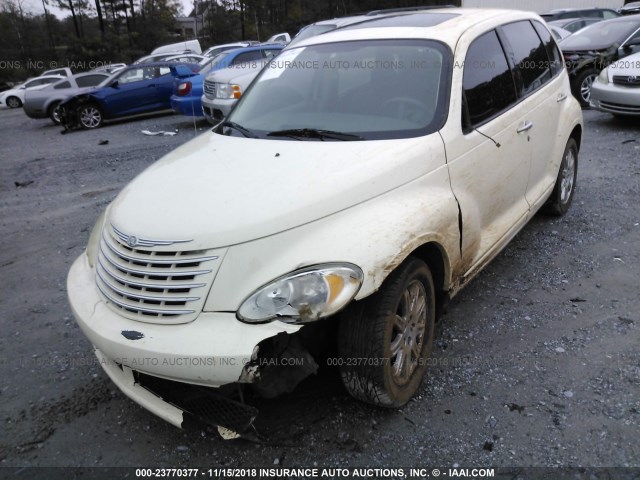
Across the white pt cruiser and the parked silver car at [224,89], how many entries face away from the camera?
0

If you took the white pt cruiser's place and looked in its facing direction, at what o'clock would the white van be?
The white van is roughly at 4 o'clock from the white pt cruiser.

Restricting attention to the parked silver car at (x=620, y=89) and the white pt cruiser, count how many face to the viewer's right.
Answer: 0

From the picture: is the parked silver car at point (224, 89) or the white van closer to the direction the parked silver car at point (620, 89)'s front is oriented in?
the parked silver car

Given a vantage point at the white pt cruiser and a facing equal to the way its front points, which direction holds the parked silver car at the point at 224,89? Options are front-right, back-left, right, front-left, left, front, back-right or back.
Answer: back-right

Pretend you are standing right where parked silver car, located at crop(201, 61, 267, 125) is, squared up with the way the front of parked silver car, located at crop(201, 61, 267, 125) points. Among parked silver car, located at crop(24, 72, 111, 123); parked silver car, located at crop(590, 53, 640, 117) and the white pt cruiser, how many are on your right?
1

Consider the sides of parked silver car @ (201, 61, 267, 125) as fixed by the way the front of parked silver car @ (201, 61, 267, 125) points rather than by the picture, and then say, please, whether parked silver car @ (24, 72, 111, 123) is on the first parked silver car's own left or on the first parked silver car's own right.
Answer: on the first parked silver car's own right

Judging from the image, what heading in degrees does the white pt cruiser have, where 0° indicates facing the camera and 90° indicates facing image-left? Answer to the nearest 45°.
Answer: approximately 45°

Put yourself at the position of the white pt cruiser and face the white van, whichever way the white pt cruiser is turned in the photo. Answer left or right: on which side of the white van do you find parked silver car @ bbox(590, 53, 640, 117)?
right

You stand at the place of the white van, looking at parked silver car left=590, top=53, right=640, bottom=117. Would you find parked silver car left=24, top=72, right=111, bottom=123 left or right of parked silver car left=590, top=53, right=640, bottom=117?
right

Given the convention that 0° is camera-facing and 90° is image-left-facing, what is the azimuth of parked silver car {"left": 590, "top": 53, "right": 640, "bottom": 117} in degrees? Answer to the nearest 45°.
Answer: approximately 45°
